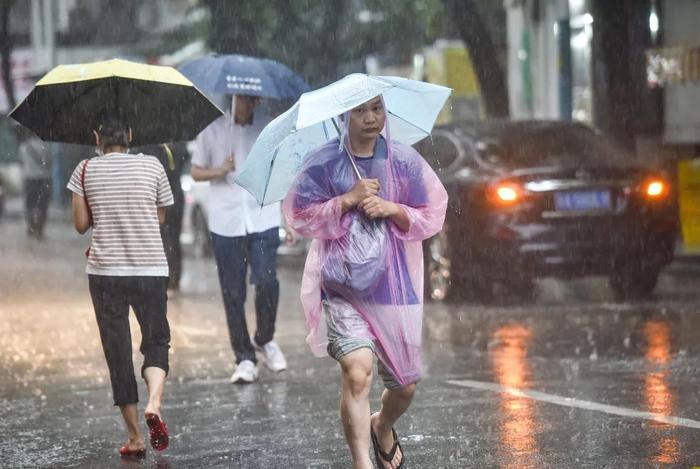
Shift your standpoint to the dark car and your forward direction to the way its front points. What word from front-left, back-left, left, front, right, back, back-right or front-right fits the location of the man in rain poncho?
back-left

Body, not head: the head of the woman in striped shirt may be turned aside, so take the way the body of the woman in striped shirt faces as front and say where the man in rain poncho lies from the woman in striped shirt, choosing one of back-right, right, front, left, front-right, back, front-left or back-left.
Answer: back-right

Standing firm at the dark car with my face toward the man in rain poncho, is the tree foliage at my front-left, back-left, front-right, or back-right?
back-right

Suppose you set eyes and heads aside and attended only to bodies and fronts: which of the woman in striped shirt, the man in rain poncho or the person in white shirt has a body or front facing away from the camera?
the woman in striped shirt

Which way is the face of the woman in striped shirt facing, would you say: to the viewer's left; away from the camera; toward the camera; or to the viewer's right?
away from the camera

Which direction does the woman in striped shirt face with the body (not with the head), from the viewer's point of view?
away from the camera

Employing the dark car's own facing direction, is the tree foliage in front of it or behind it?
in front

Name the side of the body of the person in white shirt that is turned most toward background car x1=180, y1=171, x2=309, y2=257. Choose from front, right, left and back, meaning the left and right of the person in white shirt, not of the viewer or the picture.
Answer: back

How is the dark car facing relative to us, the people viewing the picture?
facing away from the viewer and to the left of the viewer

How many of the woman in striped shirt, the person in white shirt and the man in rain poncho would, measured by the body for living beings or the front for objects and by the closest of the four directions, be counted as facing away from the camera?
1
